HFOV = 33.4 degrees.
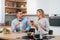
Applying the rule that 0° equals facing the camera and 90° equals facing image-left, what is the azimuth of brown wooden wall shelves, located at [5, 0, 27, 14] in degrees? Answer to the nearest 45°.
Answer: approximately 0°
